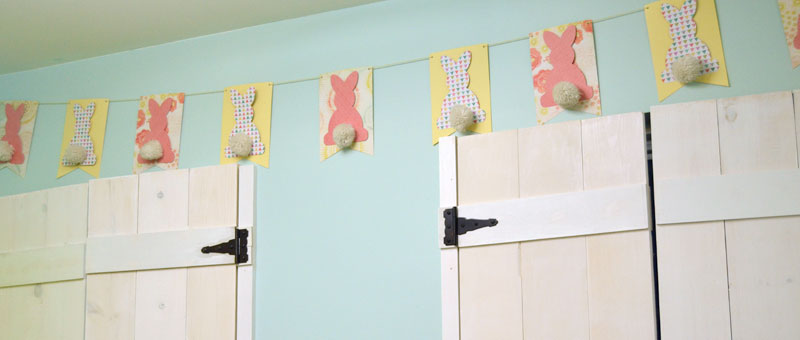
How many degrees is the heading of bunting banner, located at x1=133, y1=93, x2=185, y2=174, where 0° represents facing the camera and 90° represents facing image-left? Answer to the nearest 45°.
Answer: approximately 0°

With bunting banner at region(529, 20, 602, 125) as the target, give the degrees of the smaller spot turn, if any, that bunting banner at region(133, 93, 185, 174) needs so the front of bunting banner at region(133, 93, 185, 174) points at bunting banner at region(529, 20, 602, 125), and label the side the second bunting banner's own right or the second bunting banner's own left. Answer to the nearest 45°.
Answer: approximately 45° to the second bunting banner's own left

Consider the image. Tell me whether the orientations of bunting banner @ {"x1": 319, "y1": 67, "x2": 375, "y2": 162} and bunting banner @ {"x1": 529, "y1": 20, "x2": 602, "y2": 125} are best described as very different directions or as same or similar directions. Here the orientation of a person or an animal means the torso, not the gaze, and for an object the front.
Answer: same or similar directions

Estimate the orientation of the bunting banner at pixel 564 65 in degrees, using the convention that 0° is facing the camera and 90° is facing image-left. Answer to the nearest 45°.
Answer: approximately 0°

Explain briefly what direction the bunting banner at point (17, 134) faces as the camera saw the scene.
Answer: facing the viewer

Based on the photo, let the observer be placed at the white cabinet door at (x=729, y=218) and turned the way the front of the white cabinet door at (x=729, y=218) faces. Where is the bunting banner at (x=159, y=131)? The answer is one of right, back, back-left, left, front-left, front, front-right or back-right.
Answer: right

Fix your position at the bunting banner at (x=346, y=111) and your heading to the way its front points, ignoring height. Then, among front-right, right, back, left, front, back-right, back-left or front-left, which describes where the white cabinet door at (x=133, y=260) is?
right

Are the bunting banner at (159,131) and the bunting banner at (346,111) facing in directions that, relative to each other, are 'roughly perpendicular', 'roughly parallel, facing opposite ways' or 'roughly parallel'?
roughly parallel

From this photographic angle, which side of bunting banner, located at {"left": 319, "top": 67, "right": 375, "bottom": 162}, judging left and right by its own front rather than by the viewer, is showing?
front

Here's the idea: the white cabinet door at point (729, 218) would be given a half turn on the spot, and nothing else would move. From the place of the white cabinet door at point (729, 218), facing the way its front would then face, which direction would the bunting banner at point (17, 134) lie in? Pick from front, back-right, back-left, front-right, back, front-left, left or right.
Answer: left

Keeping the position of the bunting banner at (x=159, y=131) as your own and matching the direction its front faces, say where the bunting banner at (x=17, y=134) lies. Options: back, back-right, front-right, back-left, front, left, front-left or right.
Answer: back-right

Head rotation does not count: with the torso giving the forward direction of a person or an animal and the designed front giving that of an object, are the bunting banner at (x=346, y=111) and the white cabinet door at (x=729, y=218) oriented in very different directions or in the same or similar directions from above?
same or similar directions

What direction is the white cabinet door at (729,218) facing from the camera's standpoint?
toward the camera
